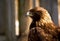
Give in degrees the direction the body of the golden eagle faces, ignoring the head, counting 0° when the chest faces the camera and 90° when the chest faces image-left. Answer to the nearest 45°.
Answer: approximately 90°
